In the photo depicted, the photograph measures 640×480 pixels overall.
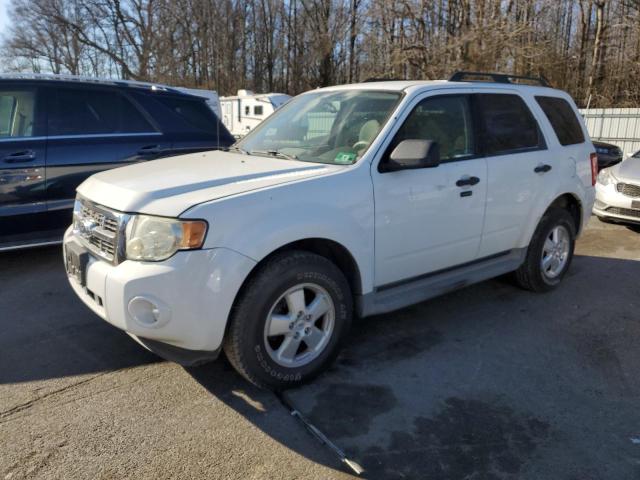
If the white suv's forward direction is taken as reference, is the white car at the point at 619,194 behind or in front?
behind

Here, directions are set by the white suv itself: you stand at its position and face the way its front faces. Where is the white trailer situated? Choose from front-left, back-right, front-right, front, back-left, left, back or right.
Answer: back-right

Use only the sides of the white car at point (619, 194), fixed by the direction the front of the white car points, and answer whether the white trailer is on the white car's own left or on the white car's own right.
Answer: on the white car's own right

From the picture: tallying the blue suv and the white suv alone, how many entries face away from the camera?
0

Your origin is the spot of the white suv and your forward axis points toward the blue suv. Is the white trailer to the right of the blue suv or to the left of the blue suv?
right

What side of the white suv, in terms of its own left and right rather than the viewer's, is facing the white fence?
back

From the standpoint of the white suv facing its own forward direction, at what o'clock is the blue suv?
The blue suv is roughly at 3 o'clock from the white suv.

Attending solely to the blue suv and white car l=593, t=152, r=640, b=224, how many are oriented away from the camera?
0

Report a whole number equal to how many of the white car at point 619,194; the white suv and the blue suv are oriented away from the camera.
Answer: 0

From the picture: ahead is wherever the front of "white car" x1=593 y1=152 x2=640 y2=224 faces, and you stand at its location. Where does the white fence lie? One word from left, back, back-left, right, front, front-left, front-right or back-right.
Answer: back-right

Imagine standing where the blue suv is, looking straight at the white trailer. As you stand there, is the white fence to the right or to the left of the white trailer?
right

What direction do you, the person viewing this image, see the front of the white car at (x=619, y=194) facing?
facing the viewer and to the left of the viewer
